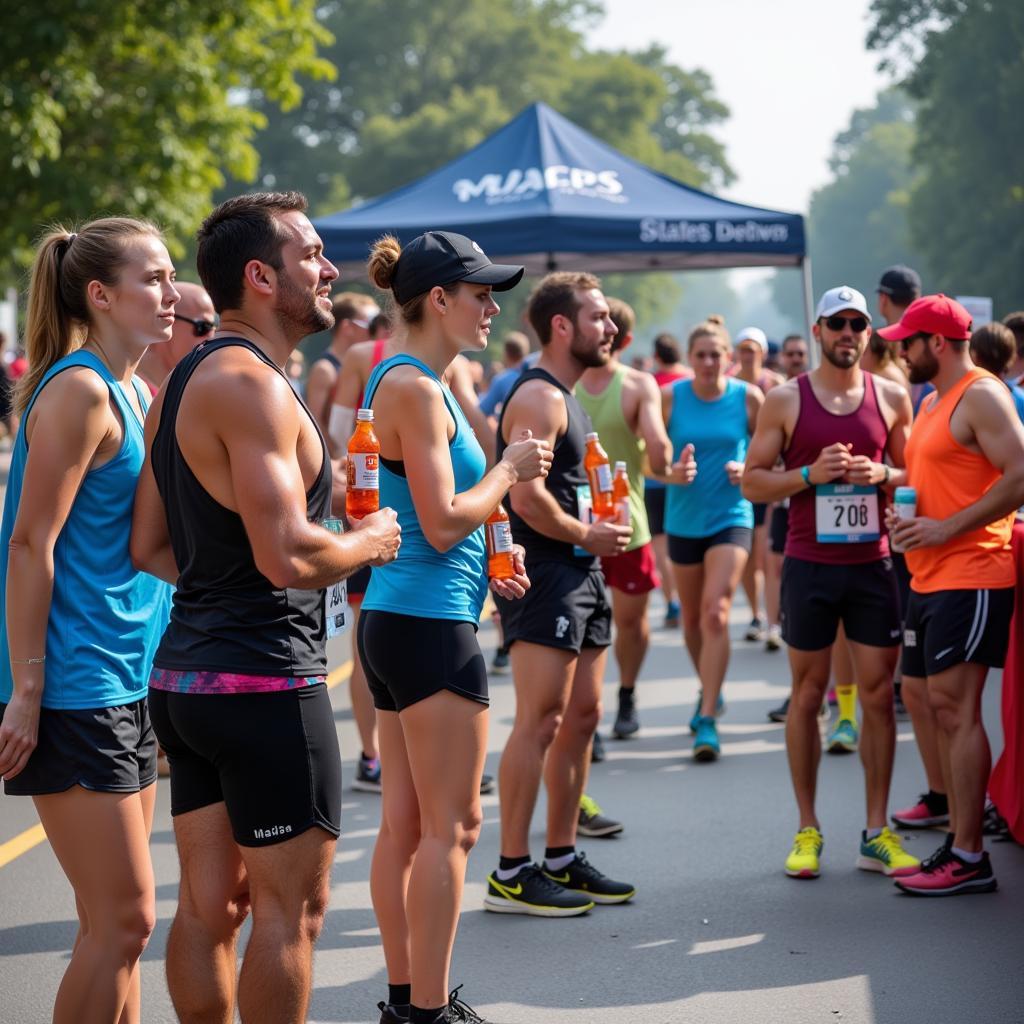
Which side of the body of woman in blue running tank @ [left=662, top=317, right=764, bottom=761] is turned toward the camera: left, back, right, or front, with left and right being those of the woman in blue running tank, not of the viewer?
front

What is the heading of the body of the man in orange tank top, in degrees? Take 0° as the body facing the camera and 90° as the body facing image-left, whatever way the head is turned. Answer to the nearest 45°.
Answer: approximately 90°

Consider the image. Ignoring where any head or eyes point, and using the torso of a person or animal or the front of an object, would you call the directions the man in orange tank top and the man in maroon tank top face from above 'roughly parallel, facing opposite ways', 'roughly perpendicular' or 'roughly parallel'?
roughly perpendicular

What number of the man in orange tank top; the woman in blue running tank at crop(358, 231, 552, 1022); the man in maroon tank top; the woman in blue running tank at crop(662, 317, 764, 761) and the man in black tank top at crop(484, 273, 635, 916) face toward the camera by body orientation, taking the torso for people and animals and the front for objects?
2

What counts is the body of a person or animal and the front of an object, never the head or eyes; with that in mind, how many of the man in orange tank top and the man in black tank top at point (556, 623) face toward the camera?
0

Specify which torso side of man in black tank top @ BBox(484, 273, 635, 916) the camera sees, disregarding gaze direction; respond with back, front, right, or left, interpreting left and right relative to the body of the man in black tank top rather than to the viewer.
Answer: right

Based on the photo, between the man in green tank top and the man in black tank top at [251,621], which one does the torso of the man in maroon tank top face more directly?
the man in black tank top

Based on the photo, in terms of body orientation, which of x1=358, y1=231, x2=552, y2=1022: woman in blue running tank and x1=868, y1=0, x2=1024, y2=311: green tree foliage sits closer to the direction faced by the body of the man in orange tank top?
the woman in blue running tank

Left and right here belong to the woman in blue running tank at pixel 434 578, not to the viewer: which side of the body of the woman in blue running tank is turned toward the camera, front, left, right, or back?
right

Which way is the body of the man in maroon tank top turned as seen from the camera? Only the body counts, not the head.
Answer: toward the camera

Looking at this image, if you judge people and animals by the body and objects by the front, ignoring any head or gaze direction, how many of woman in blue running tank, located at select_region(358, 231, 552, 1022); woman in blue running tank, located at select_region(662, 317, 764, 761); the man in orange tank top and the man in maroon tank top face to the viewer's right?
1

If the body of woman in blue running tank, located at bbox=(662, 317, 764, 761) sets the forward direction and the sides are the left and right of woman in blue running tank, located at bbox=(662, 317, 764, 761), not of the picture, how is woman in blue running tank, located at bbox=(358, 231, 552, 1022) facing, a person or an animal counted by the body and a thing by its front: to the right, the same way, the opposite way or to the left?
to the left

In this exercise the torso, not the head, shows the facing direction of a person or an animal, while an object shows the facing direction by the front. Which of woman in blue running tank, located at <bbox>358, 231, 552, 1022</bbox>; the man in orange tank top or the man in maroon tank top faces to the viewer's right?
the woman in blue running tank

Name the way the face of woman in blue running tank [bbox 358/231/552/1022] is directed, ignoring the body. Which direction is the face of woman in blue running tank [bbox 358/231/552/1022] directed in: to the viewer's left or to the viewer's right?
to the viewer's right

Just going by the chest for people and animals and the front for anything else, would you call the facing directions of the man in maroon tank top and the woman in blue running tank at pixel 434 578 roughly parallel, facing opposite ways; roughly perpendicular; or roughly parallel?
roughly perpendicular
